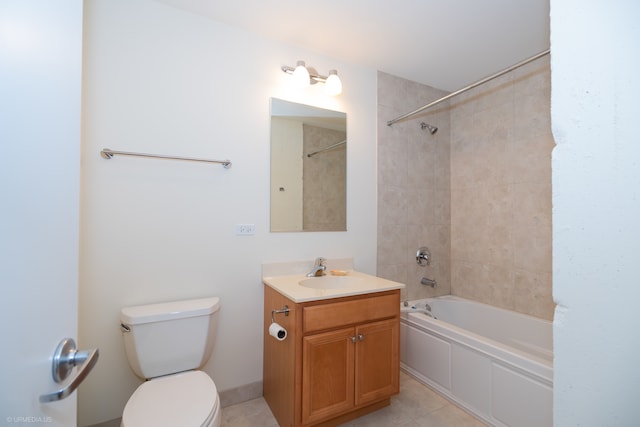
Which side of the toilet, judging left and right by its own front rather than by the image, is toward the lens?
front

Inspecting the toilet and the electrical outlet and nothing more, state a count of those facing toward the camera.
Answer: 2

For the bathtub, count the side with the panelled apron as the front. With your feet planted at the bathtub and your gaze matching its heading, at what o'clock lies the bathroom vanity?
The bathroom vanity is roughly at 12 o'clock from the bathtub.

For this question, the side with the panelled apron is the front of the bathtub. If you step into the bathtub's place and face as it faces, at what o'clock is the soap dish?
The soap dish is roughly at 1 o'clock from the bathtub.

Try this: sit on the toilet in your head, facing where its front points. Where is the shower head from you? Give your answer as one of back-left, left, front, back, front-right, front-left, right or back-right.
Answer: left

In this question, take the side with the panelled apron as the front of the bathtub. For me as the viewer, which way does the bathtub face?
facing the viewer and to the left of the viewer

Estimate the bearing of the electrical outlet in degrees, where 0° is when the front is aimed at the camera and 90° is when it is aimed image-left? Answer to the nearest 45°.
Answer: approximately 0°

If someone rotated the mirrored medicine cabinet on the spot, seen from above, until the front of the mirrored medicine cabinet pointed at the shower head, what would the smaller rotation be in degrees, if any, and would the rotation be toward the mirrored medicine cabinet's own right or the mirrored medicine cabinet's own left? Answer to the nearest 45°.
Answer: approximately 90° to the mirrored medicine cabinet's own left

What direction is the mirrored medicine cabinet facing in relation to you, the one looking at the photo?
facing the viewer and to the right of the viewer

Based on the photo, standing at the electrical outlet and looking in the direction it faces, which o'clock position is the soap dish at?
The soap dish is roughly at 9 o'clock from the electrical outlet.

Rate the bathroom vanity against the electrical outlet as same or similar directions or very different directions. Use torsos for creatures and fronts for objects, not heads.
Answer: same or similar directions

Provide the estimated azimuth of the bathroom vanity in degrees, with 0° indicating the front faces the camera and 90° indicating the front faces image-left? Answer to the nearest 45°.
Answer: approximately 315°

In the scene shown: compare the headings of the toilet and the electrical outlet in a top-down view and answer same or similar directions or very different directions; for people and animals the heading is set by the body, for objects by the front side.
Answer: same or similar directions
